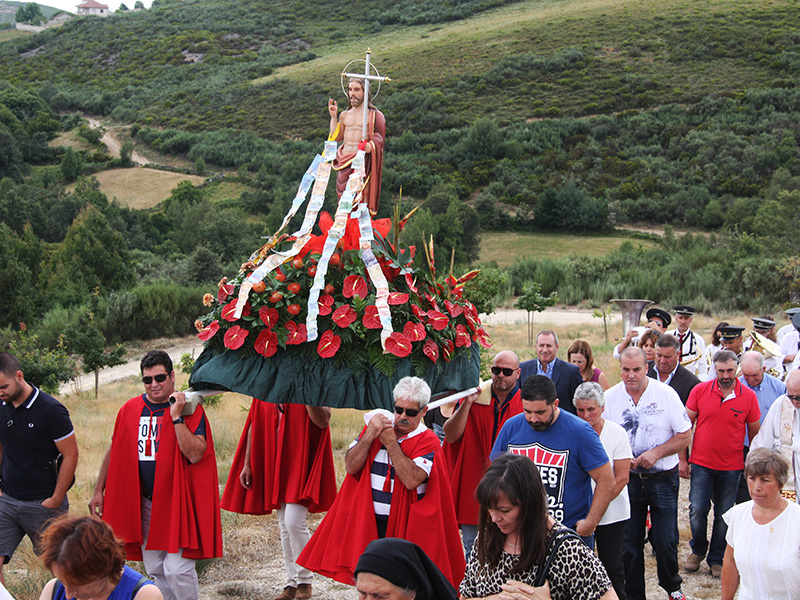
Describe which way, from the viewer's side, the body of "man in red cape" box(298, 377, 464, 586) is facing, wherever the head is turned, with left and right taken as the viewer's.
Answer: facing the viewer and to the left of the viewer

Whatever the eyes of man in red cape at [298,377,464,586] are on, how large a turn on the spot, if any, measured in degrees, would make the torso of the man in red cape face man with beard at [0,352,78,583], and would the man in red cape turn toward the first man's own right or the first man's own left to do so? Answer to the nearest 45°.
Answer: approximately 45° to the first man's own right

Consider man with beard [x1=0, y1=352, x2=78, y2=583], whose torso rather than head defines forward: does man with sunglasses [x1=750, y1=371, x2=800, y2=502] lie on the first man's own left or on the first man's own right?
on the first man's own left

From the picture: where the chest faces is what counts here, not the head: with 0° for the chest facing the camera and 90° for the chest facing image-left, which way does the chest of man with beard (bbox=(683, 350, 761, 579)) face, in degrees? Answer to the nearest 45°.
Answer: approximately 0°
